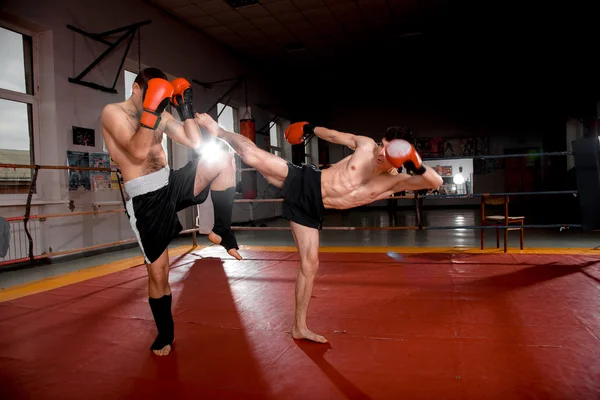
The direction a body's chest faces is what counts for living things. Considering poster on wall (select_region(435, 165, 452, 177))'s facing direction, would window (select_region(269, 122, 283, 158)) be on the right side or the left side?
on its right

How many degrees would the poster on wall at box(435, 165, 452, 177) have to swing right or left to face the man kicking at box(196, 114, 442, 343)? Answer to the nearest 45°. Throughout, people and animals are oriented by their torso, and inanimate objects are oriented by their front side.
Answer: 0° — it already faces them

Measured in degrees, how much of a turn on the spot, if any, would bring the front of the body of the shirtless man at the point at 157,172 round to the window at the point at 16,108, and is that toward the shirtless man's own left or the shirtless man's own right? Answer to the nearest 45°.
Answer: approximately 180°

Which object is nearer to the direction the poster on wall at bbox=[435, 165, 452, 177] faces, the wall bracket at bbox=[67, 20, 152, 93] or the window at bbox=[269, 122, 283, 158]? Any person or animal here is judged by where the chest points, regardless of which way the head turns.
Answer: the wall bracket

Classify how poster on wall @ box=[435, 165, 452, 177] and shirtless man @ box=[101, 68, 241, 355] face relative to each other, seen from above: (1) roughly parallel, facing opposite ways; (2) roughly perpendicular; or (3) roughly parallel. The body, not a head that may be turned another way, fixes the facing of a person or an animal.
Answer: roughly perpendicular

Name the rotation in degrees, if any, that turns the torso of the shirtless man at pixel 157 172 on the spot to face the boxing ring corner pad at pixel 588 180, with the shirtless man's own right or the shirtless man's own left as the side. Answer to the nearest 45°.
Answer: approximately 45° to the shirtless man's own left

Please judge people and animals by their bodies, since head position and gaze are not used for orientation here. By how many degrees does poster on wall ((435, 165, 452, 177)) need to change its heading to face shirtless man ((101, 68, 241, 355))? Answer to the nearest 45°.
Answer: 0° — it already faces them

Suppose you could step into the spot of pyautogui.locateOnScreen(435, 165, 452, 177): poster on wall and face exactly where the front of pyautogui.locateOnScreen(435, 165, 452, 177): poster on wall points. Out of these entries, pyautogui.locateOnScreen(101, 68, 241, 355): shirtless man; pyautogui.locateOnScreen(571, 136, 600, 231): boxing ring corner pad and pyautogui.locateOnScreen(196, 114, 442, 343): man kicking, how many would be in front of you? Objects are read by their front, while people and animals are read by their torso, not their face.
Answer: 3

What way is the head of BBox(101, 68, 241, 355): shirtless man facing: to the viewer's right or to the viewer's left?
to the viewer's right

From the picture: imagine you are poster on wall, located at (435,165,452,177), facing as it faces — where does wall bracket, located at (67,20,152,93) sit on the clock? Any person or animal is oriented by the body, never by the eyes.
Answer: The wall bracket is roughly at 1 o'clock from the poster on wall.

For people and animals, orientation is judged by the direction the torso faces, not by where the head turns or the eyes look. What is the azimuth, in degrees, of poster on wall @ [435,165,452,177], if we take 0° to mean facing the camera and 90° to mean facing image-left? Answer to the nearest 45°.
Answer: approximately 0°

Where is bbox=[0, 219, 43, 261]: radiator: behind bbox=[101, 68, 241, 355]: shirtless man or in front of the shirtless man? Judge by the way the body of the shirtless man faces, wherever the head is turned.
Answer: behind

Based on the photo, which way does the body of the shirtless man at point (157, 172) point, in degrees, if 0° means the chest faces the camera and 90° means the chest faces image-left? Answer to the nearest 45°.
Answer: approximately 315°
